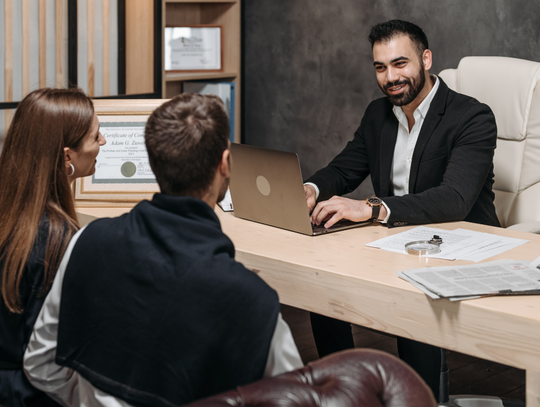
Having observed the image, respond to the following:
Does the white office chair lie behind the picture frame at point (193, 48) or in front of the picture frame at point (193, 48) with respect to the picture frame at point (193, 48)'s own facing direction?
in front

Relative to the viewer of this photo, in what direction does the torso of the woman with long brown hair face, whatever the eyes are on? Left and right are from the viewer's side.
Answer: facing away from the viewer and to the right of the viewer

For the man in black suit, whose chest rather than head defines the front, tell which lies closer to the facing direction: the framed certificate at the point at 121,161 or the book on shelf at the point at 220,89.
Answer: the framed certificate

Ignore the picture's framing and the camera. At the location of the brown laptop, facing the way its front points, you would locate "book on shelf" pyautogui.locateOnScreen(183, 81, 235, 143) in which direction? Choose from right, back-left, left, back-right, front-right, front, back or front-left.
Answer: front-left

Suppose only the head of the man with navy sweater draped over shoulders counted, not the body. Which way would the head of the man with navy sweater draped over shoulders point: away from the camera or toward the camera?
away from the camera

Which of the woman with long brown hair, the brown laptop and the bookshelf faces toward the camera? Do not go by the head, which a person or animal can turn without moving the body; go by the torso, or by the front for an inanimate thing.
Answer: the bookshelf

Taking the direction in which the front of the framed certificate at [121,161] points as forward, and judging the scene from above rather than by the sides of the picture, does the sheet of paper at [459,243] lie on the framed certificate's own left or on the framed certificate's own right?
on the framed certificate's own left

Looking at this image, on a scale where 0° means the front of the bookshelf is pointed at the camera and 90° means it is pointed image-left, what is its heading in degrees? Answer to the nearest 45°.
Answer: approximately 0°

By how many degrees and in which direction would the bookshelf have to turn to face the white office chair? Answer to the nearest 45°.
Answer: approximately 45° to its left

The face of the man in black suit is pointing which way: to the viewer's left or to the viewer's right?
to the viewer's left

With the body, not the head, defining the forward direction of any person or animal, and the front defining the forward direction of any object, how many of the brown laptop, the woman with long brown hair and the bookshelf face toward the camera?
1

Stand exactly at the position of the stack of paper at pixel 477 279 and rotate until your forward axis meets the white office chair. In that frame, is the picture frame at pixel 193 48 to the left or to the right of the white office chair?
left

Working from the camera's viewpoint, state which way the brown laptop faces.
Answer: facing away from the viewer and to the right of the viewer

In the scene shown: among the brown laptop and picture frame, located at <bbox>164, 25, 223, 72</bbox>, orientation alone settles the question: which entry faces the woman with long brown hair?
the picture frame

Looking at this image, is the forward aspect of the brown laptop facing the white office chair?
yes

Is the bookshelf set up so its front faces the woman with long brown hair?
yes

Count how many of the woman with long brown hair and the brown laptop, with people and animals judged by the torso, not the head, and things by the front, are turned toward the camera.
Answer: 0
